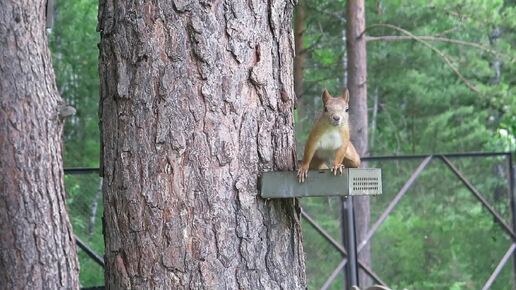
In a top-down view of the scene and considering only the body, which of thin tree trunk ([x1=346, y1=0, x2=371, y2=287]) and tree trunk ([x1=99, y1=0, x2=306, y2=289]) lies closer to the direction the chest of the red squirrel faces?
the tree trunk

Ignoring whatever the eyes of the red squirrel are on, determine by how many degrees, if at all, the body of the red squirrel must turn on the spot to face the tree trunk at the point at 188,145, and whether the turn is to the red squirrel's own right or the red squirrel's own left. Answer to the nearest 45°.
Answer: approximately 45° to the red squirrel's own right

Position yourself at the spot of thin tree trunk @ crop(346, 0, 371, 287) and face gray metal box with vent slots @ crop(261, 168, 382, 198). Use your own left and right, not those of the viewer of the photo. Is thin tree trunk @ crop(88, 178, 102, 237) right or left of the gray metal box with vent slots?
right

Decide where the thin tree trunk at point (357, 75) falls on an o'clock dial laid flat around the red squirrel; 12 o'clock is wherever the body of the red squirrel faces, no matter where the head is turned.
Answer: The thin tree trunk is roughly at 6 o'clock from the red squirrel.

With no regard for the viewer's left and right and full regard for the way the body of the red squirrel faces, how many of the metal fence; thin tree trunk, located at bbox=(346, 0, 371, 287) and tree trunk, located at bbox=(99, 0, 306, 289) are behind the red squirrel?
2

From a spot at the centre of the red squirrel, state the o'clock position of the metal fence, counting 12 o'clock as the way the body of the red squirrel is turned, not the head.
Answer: The metal fence is roughly at 6 o'clock from the red squirrel.

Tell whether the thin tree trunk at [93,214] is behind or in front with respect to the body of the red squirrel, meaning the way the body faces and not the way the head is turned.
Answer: behind

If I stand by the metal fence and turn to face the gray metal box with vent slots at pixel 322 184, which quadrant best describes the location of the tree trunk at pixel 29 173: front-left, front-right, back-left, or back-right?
front-right

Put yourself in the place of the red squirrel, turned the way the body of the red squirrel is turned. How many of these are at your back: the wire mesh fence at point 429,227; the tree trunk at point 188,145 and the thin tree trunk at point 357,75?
2

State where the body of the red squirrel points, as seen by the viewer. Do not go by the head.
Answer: toward the camera

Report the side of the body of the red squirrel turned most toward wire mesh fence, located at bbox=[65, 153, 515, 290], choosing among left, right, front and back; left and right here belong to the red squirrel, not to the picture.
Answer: back

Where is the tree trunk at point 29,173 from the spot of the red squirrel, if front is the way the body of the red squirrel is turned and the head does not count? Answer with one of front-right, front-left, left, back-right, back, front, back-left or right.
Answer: back-right
